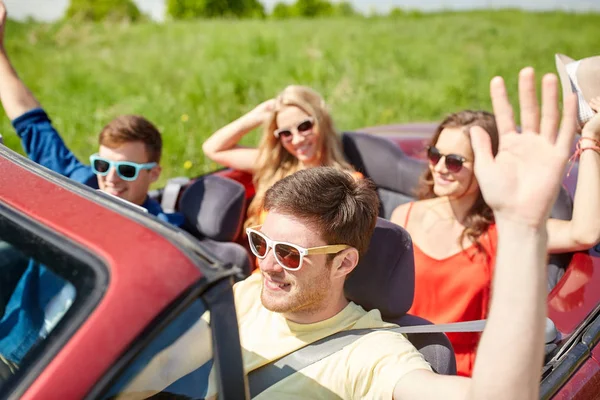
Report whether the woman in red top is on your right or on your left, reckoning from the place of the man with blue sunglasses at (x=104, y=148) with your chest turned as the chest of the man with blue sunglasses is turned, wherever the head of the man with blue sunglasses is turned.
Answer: on your left

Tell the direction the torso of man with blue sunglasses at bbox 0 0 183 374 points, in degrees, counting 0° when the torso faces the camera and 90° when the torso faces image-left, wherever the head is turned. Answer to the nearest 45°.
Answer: approximately 45°

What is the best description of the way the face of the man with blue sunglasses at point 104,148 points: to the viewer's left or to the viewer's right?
to the viewer's left
